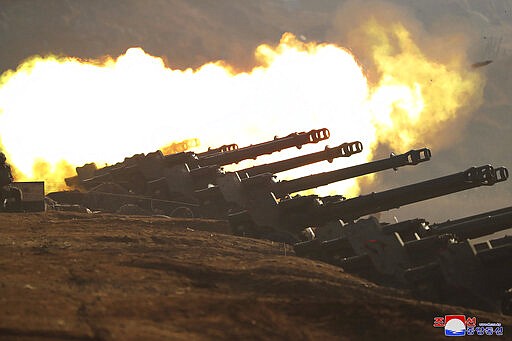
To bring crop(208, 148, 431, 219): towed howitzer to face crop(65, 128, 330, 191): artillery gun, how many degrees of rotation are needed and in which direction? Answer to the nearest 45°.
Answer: approximately 135° to its left

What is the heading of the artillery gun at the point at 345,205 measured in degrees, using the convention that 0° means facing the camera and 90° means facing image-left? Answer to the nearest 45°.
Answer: approximately 270°

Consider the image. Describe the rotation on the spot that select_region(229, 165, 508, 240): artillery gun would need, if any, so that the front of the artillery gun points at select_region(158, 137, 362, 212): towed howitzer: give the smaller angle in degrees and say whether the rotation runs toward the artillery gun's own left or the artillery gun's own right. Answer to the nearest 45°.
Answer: approximately 135° to the artillery gun's own left

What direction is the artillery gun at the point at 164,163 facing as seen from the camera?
to the viewer's right

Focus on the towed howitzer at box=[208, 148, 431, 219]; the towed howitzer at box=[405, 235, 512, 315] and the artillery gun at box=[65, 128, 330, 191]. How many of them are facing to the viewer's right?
3

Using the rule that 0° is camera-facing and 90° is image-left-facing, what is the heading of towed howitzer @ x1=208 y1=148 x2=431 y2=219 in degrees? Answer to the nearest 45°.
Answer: approximately 270°

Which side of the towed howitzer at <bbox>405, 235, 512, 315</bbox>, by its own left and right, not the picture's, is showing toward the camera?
right

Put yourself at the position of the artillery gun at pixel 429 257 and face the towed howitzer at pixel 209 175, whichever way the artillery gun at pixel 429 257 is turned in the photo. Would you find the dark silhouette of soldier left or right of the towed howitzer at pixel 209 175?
left
